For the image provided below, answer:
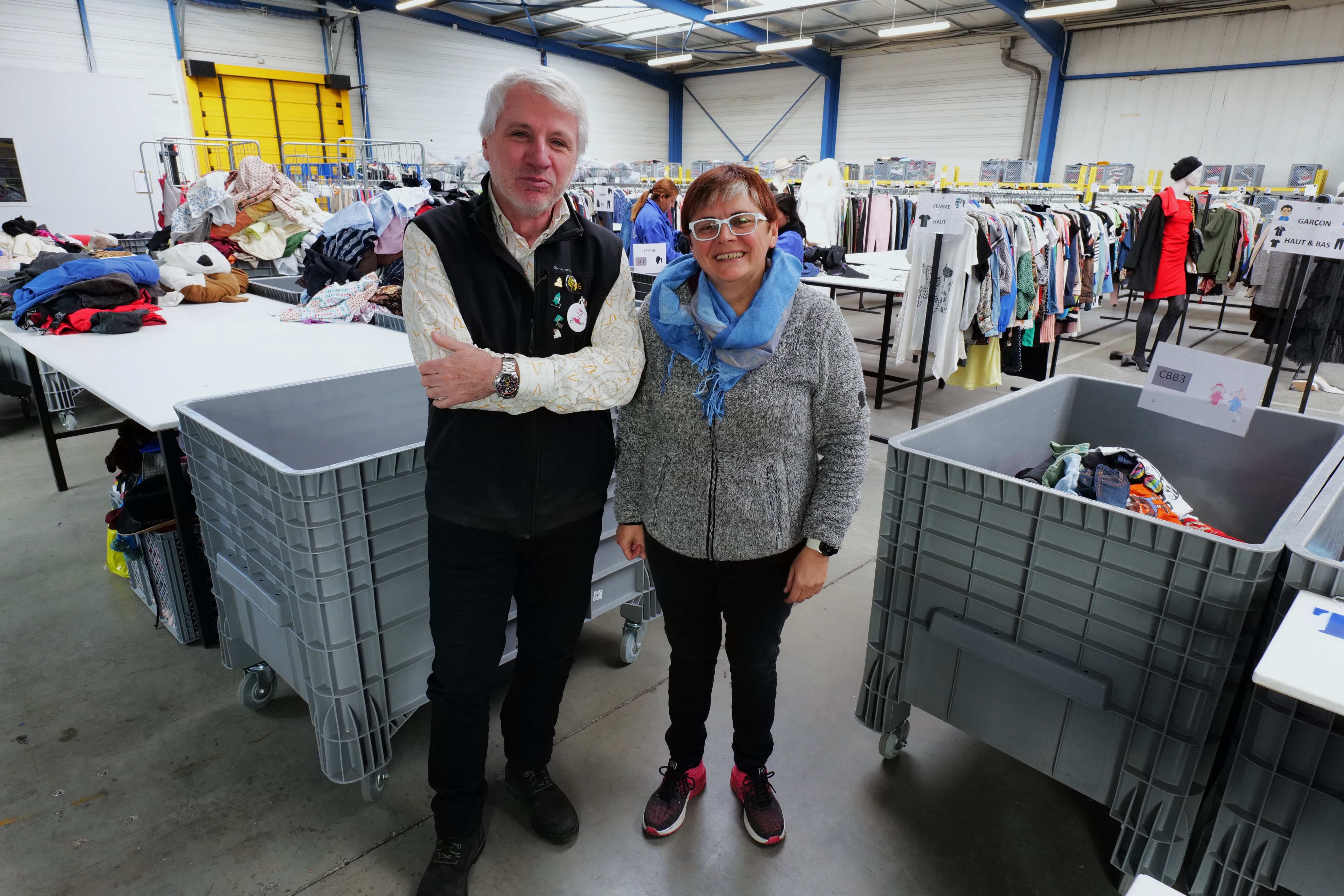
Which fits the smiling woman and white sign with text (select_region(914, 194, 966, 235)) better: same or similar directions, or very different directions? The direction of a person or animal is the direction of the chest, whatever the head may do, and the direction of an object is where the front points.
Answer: same or similar directions

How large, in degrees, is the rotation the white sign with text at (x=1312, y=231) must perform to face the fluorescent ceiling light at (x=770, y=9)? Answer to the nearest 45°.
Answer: approximately 135° to its right

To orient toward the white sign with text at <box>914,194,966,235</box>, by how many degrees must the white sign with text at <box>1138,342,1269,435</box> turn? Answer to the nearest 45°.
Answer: approximately 135° to its right

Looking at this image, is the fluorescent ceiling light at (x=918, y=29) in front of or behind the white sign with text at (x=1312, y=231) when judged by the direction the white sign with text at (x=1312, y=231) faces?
behind

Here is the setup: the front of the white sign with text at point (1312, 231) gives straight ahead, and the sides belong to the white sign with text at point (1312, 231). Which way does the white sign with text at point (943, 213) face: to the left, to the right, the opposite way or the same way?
the same way

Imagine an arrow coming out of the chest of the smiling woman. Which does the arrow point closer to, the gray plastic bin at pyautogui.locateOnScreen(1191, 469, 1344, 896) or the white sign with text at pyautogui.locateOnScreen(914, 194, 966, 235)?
the gray plastic bin

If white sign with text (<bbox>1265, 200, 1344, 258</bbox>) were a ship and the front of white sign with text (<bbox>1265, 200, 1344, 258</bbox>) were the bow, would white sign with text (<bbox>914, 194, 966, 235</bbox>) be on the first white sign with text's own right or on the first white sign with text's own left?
on the first white sign with text's own right

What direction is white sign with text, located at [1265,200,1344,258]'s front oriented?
toward the camera

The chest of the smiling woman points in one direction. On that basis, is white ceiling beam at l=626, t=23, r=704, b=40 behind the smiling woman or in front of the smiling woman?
behind

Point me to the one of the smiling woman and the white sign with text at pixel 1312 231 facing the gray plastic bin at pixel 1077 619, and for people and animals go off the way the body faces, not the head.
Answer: the white sign with text

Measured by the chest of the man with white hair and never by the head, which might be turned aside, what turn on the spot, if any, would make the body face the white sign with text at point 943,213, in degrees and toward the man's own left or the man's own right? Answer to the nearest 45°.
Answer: approximately 135° to the man's own left

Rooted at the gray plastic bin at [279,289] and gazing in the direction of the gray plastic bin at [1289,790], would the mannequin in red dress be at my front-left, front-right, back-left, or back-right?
front-left

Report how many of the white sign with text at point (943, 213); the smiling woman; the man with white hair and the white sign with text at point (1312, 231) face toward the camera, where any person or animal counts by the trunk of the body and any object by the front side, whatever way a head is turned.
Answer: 4

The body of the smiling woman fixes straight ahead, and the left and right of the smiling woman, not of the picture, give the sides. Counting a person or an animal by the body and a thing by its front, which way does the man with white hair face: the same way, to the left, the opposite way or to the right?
the same way

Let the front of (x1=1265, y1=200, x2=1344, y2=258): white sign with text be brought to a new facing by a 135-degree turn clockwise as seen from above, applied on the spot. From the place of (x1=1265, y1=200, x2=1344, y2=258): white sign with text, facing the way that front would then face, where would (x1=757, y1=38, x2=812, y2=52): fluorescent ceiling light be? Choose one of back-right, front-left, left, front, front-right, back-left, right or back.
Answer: front

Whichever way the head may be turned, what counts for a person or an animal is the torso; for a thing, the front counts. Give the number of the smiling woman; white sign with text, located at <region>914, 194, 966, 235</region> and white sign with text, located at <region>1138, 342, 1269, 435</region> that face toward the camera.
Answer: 3

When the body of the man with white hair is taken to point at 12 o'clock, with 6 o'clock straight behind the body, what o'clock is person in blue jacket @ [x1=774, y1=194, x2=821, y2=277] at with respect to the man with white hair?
The person in blue jacket is roughly at 7 o'clock from the man with white hair.

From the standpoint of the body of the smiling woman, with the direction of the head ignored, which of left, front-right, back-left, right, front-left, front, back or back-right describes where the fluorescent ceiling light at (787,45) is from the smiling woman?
back

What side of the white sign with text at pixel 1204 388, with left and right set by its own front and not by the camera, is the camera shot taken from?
front

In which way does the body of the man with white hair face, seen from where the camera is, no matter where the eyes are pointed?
toward the camera
